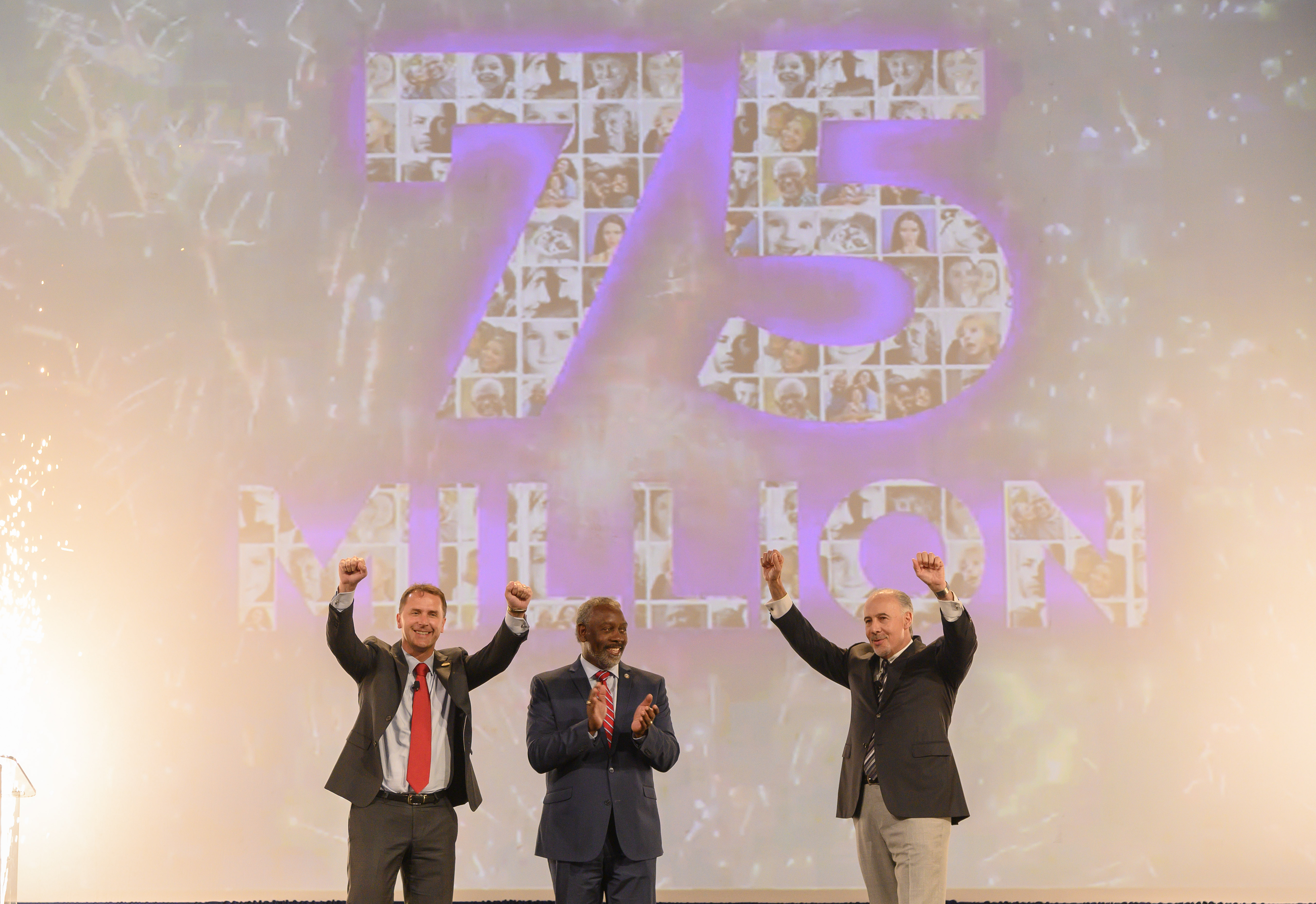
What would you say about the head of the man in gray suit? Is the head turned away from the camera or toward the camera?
toward the camera

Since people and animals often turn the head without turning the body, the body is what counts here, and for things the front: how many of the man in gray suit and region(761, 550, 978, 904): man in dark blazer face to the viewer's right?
0

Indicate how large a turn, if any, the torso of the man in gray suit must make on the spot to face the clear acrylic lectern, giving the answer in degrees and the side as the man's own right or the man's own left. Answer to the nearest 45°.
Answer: approximately 135° to the man's own right

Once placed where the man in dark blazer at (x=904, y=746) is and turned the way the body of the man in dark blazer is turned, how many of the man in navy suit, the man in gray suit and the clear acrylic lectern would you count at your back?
0

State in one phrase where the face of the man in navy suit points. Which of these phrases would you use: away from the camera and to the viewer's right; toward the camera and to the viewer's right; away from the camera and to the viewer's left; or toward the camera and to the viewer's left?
toward the camera and to the viewer's right

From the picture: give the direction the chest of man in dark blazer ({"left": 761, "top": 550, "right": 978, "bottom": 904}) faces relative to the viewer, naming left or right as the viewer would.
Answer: facing the viewer and to the left of the viewer

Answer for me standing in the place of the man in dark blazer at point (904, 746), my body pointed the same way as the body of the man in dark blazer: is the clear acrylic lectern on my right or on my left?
on my right

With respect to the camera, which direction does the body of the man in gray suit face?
toward the camera

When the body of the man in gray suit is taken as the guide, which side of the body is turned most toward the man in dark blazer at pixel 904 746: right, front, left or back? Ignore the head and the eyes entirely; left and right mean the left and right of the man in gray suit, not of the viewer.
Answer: left
